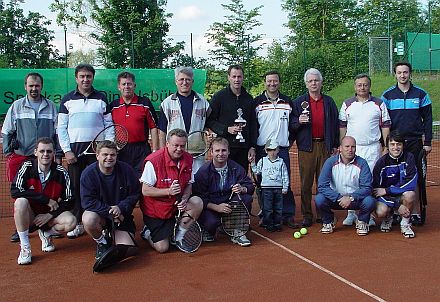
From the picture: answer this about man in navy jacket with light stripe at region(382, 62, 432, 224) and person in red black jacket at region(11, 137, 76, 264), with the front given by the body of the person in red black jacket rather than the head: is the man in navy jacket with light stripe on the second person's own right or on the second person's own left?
on the second person's own left

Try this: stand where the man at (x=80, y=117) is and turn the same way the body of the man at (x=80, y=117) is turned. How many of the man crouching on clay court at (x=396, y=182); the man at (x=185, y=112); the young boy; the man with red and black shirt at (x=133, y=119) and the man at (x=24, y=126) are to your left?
4

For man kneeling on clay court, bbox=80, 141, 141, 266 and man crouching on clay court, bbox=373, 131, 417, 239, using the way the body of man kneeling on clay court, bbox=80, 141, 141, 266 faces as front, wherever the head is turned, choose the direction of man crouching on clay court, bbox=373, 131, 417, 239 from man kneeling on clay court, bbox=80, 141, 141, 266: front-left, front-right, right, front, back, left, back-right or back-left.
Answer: left

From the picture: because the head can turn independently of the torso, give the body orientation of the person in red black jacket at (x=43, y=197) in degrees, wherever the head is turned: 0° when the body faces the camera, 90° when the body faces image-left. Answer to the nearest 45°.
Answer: approximately 0°

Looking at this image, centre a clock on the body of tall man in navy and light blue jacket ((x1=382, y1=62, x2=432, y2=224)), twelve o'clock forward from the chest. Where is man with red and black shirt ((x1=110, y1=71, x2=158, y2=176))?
The man with red and black shirt is roughly at 2 o'clock from the tall man in navy and light blue jacket.

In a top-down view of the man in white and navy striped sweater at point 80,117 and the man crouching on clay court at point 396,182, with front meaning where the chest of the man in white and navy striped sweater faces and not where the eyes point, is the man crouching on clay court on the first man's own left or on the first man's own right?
on the first man's own left

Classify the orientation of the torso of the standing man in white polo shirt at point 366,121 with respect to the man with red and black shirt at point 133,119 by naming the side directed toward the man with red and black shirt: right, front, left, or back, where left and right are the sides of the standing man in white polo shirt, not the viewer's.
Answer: right

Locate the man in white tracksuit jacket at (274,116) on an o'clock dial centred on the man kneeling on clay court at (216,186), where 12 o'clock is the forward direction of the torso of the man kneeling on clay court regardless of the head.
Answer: The man in white tracksuit jacket is roughly at 8 o'clock from the man kneeling on clay court.

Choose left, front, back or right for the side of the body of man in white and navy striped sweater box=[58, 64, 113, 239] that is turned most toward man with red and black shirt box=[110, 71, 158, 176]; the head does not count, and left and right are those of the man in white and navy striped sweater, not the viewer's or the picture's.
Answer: left
